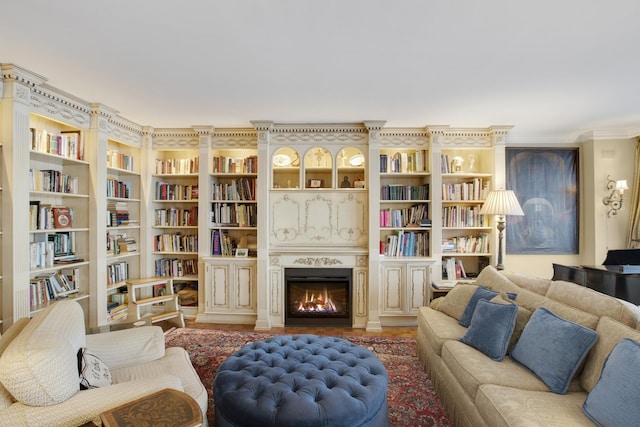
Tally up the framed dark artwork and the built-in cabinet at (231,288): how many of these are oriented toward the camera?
2

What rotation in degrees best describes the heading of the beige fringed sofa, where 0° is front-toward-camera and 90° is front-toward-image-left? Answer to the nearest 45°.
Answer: approximately 45°

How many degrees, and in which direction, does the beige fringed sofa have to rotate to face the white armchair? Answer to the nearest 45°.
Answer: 0° — it already faces it

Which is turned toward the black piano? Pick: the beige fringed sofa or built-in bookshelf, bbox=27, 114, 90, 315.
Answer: the built-in bookshelf

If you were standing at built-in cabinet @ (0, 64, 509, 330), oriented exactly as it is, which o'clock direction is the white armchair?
The white armchair is roughly at 1 o'clock from the built-in cabinet.

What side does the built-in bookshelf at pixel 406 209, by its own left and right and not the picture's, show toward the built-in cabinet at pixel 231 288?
right

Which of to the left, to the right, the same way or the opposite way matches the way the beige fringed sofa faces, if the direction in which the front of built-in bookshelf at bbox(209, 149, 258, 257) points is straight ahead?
to the right

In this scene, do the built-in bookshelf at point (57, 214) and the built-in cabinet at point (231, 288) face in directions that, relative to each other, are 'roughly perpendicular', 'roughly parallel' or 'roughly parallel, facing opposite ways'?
roughly perpendicular

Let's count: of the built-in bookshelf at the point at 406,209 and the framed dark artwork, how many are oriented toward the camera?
2

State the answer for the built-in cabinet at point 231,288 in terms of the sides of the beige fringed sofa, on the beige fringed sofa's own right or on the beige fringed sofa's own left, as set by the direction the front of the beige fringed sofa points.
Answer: on the beige fringed sofa's own right

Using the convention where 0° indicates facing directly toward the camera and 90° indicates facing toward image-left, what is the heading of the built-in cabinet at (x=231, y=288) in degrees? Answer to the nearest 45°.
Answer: approximately 0°
